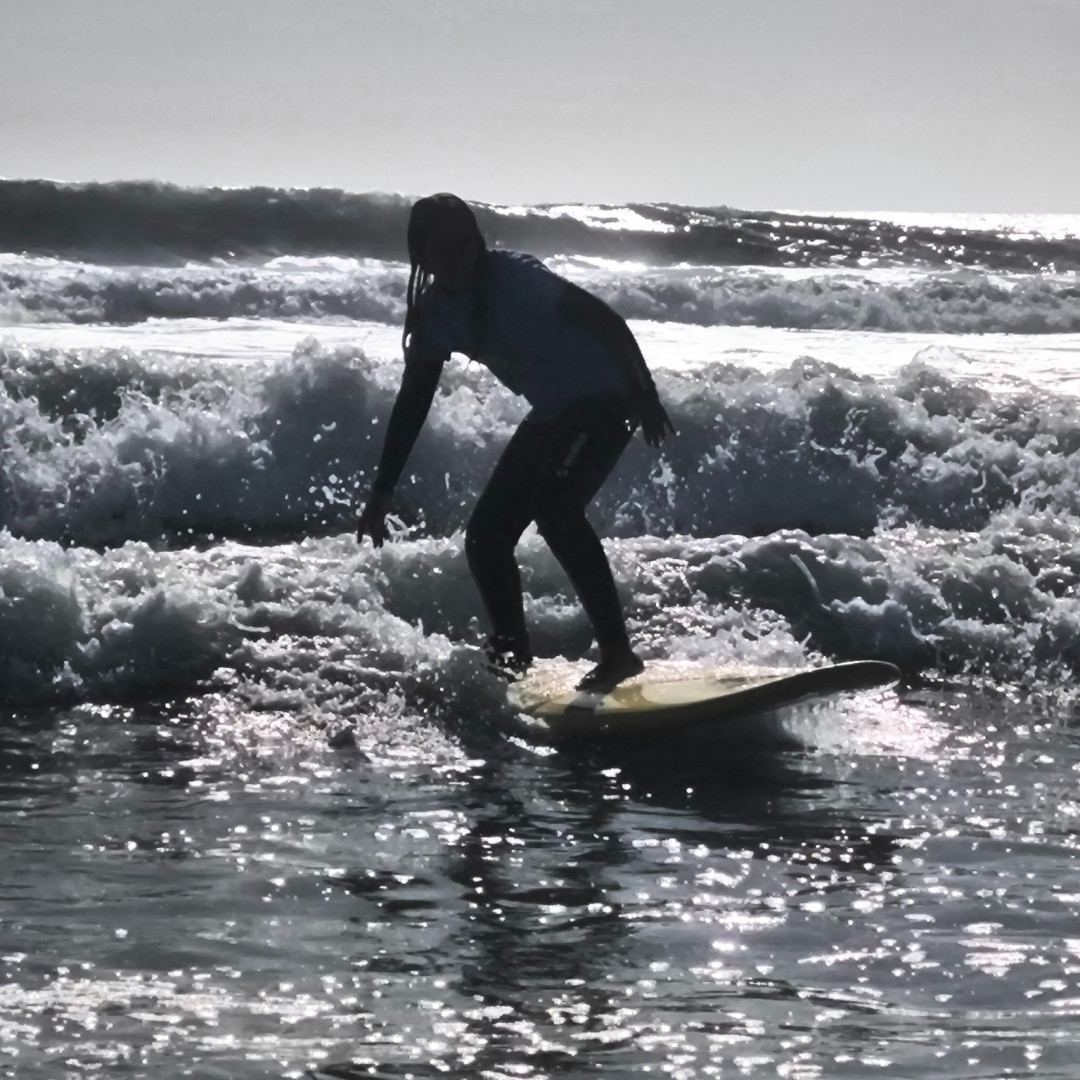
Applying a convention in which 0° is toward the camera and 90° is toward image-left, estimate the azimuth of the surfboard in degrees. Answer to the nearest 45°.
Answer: approximately 270°
